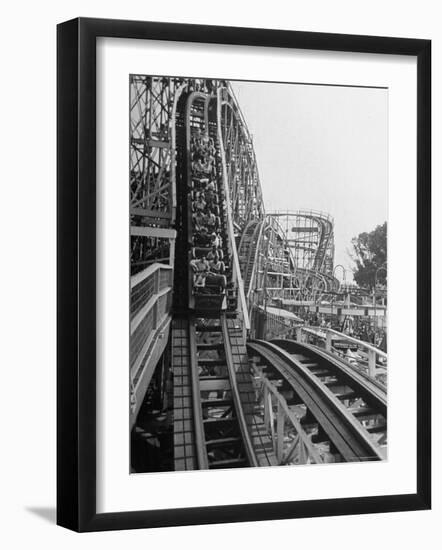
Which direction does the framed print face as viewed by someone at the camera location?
facing the viewer and to the right of the viewer
